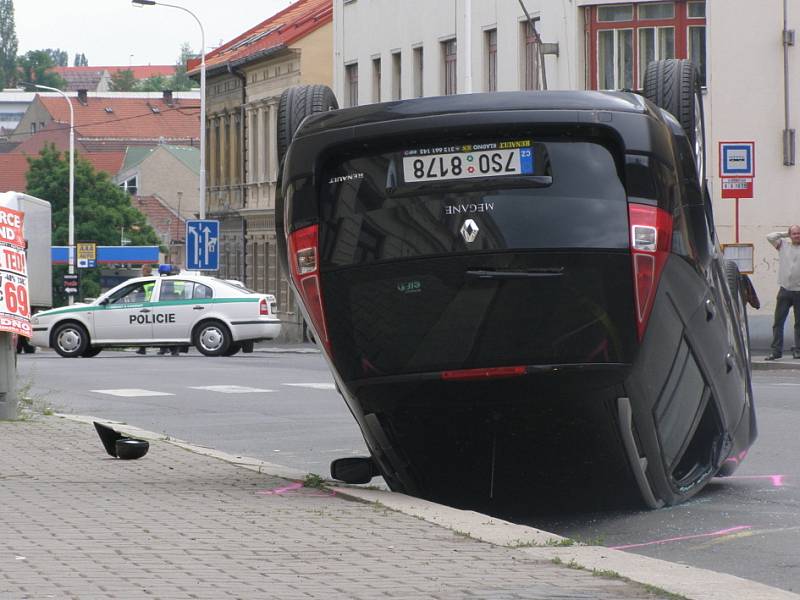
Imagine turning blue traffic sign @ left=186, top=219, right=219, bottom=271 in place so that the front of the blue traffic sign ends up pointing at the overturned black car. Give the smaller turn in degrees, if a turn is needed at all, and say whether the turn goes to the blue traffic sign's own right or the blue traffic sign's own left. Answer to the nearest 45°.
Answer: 0° — it already faces it

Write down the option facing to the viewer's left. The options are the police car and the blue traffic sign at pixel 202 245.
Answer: the police car

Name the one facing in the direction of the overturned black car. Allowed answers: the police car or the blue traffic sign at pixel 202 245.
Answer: the blue traffic sign

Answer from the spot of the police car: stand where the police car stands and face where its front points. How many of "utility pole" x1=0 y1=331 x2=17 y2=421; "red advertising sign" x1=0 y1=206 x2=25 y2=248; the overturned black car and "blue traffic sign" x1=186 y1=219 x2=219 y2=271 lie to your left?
3

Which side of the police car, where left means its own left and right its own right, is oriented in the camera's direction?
left

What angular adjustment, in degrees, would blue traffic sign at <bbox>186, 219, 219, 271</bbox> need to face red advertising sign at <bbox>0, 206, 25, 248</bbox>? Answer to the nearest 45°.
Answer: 0° — it already faces it

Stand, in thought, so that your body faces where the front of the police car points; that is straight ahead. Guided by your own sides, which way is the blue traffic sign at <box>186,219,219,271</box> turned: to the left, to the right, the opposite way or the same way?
to the left

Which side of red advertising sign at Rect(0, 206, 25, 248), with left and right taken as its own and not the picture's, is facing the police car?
back

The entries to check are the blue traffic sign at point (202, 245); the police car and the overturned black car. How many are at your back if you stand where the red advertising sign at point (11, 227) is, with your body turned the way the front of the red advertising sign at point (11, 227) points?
2

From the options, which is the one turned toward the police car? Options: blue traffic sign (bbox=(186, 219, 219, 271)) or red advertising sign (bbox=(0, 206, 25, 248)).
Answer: the blue traffic sign
